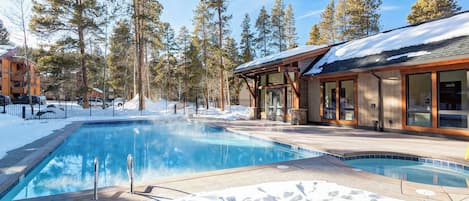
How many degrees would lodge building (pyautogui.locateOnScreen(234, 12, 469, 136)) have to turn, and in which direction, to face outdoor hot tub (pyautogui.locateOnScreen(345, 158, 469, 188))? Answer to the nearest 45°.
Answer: approximately 45° to its left

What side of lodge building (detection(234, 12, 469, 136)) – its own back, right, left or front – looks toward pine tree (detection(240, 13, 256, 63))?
right

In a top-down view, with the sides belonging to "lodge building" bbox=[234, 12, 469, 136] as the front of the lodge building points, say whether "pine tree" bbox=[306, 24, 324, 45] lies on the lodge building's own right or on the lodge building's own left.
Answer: on the lodge building's own right

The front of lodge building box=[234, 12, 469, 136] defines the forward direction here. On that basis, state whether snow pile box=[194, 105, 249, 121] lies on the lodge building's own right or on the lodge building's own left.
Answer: on the lodge building's own right

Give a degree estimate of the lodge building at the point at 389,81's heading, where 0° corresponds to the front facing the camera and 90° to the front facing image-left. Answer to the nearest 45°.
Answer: approximately 45°

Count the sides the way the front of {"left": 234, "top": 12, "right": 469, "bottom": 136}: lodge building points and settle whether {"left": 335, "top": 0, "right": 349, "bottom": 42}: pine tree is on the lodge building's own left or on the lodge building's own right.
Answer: on the lodge building's own right

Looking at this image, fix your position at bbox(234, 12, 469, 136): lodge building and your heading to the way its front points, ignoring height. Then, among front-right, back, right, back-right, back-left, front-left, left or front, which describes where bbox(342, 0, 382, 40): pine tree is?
back-right

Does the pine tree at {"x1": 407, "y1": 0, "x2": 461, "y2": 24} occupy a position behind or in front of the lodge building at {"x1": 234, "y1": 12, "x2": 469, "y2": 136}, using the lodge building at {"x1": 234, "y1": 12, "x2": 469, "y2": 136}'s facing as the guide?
behind

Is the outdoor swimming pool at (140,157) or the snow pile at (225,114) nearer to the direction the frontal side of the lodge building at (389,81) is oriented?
the outdoor swimming pool
